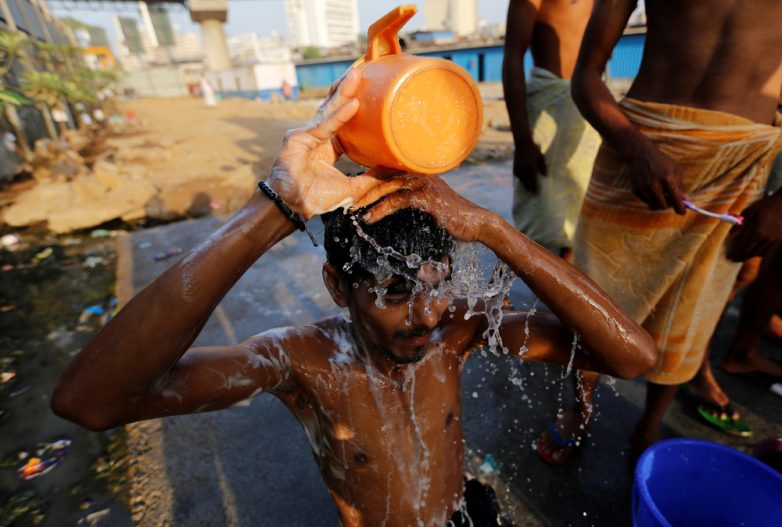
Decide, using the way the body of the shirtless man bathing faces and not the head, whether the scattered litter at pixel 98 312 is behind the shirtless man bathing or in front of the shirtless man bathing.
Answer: behind

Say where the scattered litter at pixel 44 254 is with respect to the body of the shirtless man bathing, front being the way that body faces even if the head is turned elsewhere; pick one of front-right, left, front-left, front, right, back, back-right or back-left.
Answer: back

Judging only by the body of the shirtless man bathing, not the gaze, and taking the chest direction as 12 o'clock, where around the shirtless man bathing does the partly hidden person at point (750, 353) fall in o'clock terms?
The partly hidden person is roughly at 8 o'clock from the shirtless man bathing.

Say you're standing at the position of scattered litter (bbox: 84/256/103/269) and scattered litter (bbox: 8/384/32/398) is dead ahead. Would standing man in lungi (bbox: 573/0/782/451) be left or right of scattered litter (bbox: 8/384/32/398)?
left

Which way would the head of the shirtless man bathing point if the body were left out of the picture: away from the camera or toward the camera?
toward the camera

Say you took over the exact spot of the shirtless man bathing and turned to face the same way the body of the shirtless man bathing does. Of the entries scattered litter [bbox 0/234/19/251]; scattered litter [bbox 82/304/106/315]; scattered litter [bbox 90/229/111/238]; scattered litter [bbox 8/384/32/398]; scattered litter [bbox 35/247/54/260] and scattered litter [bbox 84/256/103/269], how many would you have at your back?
6
